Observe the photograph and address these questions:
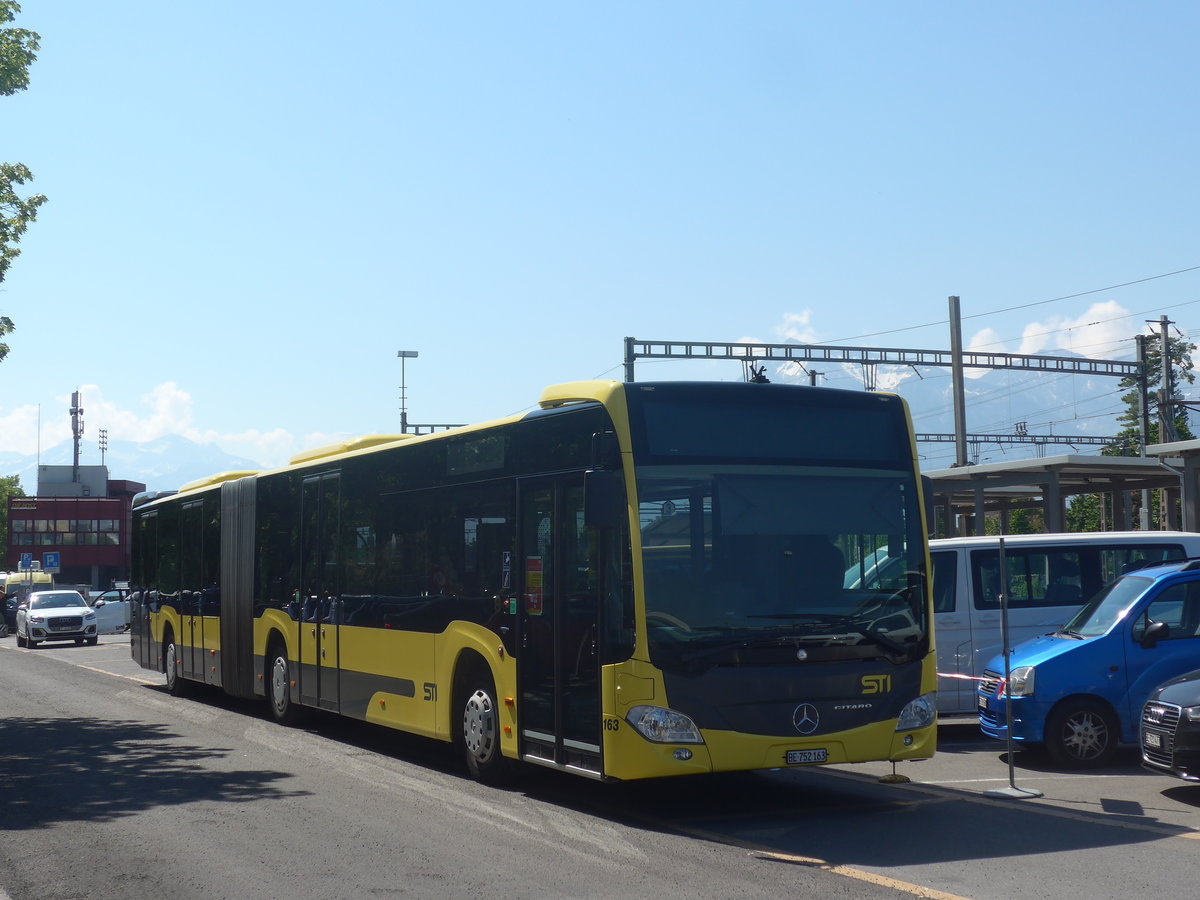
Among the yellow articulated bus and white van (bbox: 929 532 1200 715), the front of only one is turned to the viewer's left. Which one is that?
the white van

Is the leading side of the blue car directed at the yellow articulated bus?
yes

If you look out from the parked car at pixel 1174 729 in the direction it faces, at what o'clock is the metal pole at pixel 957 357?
The metal pole is roughly at 4 o'clock from the parked car.

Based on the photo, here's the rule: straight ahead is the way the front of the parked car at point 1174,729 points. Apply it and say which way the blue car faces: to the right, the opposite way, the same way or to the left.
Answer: the same way

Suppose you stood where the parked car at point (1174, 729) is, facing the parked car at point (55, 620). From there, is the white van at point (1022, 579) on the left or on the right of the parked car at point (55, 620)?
right

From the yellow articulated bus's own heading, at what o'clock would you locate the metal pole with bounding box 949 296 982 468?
The metal pole is roughly at 8 o'clock from the yellow articulated bus.

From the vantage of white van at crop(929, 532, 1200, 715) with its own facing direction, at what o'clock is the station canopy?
The station canopy is roughly at 3 o'clock from the white van.

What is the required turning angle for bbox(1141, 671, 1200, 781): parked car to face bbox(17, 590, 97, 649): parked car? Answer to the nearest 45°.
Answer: approximately 90° to its right

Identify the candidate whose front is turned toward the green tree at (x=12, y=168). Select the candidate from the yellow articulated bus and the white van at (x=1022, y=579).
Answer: the white van

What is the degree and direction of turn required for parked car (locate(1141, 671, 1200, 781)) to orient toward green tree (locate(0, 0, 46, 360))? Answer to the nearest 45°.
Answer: approximately 45° to its right

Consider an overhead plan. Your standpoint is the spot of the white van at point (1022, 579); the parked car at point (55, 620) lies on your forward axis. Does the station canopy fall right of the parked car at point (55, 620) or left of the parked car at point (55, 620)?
right

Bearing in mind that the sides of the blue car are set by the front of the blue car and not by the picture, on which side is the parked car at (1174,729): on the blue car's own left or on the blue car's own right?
on the blue car's own left

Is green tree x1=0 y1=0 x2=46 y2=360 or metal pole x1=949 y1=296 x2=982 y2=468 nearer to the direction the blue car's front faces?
the green tree

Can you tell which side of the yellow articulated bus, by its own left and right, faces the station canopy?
left

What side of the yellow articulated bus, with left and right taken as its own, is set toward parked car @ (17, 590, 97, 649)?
back

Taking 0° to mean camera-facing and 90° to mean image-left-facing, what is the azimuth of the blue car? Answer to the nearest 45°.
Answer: approximately 45°

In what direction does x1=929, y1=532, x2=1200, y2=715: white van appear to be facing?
to the viewer's left

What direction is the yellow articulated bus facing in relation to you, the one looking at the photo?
facing the viewer and to the right of the viewer

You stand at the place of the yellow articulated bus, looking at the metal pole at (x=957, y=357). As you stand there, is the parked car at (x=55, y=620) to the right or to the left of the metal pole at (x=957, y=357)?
left
